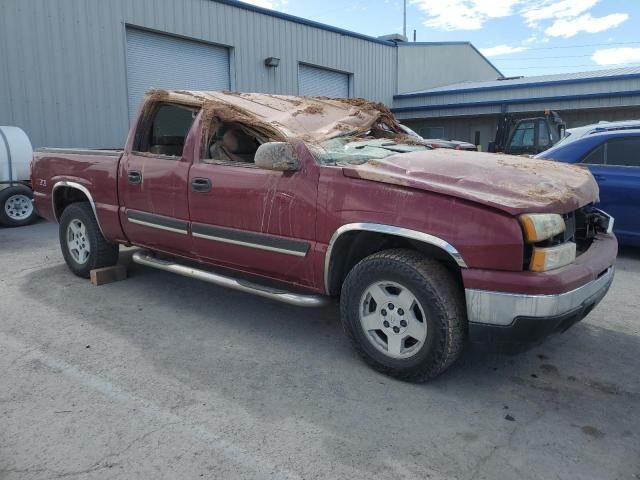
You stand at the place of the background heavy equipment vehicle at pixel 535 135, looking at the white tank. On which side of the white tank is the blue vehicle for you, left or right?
left

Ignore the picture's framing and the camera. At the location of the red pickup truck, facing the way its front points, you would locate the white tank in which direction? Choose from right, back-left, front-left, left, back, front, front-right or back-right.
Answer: back

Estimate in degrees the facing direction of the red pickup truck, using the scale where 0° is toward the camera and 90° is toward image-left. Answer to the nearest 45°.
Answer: approximately 315°
